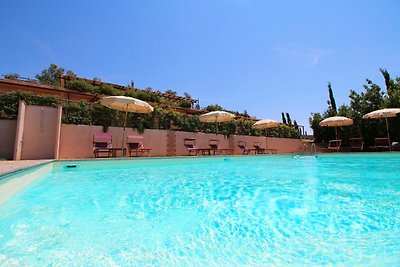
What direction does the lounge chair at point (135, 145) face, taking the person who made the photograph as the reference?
facing the viewer and to the right of the viewer

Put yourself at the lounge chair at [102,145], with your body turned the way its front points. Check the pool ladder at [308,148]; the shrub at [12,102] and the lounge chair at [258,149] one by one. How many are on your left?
2

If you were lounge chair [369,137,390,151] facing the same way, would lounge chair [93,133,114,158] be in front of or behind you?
in front

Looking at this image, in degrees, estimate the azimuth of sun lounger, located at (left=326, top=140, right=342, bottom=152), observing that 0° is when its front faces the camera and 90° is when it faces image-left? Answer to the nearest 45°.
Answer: approximately 45°

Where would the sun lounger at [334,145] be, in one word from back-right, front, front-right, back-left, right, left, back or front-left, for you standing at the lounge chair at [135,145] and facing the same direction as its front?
front-left

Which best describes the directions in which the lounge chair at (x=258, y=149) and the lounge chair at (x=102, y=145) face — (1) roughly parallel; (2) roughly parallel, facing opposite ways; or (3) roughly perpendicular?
roughly parallel

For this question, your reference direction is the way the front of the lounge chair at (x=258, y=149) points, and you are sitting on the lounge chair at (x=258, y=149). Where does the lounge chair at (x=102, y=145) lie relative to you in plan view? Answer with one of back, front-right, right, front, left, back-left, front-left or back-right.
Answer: right

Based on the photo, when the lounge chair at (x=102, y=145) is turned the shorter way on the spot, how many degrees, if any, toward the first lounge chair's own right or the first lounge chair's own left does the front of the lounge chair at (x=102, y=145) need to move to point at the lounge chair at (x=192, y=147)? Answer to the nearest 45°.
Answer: approximately 90° to the first lounge chair's own left

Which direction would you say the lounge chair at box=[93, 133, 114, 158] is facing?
toward the camera

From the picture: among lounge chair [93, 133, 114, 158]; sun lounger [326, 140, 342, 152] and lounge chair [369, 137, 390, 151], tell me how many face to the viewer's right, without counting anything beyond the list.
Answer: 0

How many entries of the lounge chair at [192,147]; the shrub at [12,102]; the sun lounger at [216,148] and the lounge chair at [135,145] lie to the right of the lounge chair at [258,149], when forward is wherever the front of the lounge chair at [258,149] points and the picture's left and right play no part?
4
